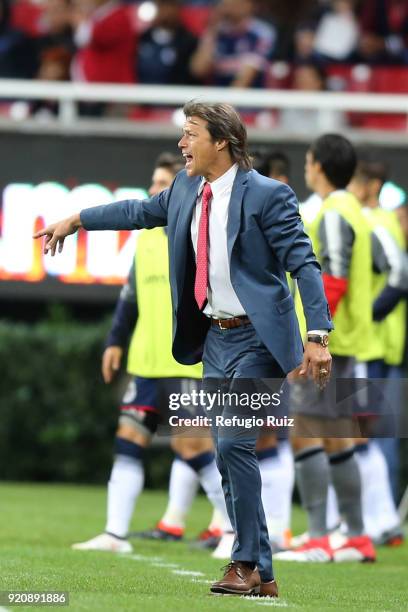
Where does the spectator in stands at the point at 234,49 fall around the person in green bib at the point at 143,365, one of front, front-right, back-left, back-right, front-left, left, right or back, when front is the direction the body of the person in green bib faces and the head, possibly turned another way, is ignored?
back-right

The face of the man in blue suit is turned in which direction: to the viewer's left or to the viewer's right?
to the viewer's left

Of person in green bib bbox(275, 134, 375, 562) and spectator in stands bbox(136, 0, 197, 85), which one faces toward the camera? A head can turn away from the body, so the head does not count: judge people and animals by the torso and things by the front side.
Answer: the spectator in stands

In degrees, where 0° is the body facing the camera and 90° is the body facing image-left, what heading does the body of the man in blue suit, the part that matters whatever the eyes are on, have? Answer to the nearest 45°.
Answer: approximately 45°

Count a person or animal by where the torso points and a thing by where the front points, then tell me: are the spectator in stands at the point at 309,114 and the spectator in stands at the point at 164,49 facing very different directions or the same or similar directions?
same or similar directions

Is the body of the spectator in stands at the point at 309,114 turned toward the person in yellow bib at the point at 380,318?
yes

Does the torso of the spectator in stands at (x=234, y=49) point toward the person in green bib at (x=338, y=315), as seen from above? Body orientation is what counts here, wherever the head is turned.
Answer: yes

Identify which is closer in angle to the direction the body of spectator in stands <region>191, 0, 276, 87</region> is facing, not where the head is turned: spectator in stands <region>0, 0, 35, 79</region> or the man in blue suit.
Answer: the man in blue suit

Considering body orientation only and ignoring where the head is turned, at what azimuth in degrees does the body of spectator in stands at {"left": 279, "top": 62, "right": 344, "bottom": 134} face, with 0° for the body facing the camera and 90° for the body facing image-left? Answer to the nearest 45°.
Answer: approximately 0°

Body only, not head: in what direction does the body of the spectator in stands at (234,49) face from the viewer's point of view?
toward the camera

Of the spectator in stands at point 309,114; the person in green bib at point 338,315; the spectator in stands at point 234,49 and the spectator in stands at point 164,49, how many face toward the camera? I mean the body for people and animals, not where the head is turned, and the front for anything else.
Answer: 3

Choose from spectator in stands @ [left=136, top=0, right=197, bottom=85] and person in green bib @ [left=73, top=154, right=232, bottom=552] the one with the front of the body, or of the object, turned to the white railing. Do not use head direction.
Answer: the spectator in stands

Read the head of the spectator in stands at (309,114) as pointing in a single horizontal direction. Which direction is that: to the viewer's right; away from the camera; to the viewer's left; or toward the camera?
toward the camera

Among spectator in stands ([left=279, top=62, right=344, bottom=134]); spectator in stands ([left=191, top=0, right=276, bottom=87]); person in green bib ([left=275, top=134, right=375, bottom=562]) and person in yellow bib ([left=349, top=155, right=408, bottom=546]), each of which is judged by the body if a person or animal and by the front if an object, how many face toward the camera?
2
